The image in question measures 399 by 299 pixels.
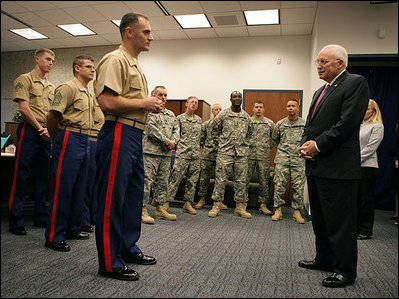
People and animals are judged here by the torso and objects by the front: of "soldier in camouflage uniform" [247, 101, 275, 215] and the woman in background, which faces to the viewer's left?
the woman in background

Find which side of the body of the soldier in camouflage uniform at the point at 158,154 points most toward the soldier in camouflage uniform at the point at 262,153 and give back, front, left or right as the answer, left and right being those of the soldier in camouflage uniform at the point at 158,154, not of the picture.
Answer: left

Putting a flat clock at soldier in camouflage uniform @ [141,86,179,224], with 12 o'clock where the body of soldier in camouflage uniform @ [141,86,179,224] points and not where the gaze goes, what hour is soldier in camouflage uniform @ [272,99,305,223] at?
soldier in camouflage uniform @ [272,99,305,223] is roughly at 10 o'clock from soldier in camouflage uniform @ [141,86,179,224].

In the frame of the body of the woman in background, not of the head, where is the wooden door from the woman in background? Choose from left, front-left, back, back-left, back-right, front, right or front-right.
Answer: front-right

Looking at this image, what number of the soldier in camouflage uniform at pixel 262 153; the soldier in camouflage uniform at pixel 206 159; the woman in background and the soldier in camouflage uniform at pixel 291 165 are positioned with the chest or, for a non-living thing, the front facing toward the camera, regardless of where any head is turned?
3

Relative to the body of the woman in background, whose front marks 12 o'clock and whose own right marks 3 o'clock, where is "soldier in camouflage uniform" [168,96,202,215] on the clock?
The soldier in camouflage uniform is roughly at 12 o'clock from the woman in background.

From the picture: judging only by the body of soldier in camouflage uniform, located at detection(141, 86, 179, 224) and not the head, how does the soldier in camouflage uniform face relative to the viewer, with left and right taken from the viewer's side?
facing the viewer and to the right of the viewer

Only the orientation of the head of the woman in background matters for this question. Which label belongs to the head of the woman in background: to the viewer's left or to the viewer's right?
to the viewer's left

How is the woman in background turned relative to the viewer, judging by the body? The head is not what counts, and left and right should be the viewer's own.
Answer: facing to the left of the viewer

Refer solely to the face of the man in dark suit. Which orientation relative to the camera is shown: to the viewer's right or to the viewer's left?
to the viewer's left

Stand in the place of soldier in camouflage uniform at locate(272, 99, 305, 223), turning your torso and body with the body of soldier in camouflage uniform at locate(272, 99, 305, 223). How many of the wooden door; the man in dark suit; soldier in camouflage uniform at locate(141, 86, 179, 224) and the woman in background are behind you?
1

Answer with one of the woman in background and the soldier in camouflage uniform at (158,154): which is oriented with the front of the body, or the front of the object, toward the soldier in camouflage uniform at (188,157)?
the woman in background
